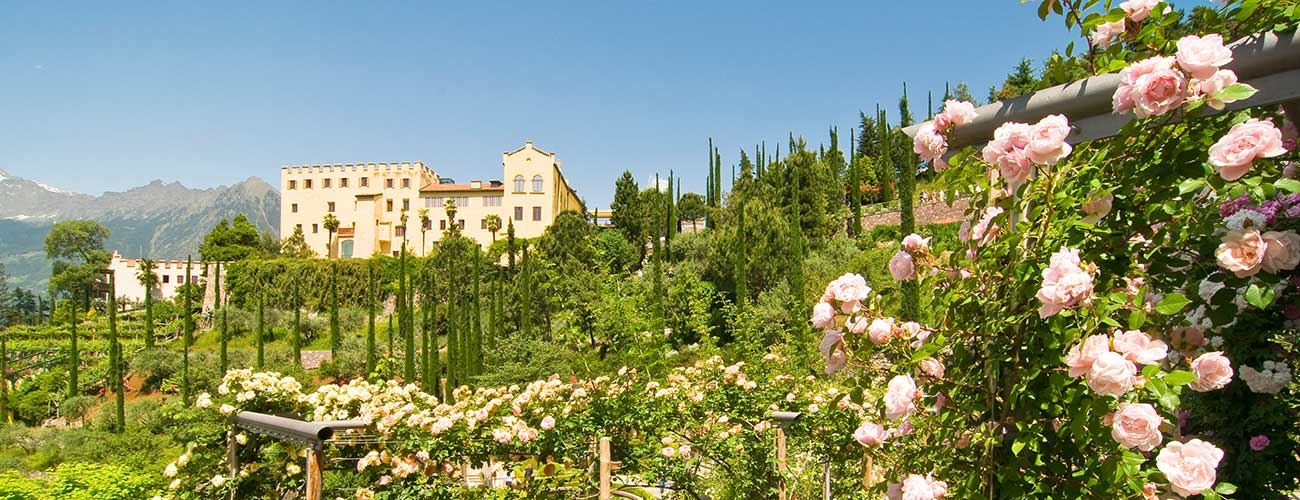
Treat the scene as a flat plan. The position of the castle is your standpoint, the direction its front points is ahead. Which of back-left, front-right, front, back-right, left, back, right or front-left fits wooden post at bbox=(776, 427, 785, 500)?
front

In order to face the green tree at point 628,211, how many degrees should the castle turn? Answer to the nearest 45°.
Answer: approximately 45° to its left

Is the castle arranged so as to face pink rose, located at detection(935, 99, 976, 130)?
yes

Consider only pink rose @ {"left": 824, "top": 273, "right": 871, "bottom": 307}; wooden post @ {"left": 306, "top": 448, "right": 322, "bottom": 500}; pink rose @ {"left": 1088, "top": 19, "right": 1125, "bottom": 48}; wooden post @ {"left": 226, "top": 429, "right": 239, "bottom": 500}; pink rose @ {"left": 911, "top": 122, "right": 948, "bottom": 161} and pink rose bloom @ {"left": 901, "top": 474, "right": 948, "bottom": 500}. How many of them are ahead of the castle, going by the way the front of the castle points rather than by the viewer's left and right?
6

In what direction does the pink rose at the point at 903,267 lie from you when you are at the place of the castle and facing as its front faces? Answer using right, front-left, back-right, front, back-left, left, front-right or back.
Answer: front

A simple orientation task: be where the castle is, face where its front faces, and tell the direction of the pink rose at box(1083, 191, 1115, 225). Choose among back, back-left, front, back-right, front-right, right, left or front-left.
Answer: front

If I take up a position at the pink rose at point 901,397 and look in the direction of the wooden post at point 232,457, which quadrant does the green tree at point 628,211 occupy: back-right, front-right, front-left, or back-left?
front-right

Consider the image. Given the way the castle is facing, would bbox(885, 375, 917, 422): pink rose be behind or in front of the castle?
in front

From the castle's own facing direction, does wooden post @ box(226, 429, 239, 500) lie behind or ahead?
ahead

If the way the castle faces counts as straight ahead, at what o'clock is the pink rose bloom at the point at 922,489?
The pink rose bloom is roughly at 12 o'clock from the castle.

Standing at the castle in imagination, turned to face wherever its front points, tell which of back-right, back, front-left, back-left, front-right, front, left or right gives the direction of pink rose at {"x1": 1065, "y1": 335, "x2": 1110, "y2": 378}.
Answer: front

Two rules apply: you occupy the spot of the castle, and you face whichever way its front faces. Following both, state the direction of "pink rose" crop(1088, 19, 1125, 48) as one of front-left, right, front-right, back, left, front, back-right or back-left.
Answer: front

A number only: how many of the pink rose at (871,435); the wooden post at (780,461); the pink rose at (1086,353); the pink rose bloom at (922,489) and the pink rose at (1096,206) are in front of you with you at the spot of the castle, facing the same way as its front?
5

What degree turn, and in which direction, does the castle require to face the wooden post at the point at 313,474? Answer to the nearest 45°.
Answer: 0° — it already faces it

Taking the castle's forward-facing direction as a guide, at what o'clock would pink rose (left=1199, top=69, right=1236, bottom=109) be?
The pink rose is roughly at 12 o'clock from the castle.

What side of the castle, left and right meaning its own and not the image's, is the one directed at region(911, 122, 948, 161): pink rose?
front

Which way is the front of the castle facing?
toward the camera
